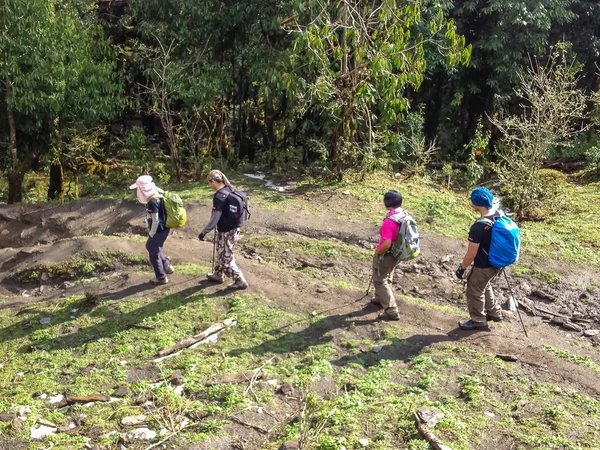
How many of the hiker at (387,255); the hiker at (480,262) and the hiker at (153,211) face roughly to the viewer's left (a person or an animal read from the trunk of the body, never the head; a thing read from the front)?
3

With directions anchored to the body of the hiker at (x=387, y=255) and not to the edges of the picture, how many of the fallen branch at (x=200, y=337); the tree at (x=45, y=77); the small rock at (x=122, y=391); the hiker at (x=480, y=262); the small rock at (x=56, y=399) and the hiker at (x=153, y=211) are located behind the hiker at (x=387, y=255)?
1

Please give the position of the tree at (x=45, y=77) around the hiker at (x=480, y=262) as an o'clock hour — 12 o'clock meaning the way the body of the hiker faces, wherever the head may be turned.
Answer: The tree is roughly at 1 o'clock from the hiker.

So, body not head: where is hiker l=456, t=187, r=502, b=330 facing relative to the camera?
to the viewer's left

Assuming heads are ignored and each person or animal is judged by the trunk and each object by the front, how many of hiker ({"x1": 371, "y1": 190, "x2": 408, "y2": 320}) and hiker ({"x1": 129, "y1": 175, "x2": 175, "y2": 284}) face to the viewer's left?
2

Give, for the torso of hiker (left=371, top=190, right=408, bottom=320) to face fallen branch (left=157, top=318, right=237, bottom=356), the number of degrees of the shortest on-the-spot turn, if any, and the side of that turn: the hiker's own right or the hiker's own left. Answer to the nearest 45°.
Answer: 0° — they already face it

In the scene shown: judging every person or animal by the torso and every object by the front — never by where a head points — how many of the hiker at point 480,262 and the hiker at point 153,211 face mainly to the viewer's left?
2

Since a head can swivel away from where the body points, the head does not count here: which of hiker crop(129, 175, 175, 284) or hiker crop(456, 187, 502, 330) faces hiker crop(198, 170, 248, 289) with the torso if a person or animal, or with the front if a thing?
hiker crop(456, 187, 502, 330)

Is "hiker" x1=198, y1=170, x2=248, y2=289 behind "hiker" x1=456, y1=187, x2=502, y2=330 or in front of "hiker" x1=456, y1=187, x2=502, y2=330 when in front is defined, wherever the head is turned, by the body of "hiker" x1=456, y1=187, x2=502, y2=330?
in front

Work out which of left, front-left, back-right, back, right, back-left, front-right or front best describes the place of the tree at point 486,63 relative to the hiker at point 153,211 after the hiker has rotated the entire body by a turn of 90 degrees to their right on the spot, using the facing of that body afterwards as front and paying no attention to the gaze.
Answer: front-right

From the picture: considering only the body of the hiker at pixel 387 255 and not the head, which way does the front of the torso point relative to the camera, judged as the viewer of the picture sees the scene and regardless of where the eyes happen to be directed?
to the viewer's left

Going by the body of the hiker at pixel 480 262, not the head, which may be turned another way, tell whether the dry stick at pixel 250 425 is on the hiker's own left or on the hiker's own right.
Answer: on the hiker's own left

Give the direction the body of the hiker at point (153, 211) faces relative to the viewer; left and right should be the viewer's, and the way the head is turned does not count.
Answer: facing to the left of the viewer

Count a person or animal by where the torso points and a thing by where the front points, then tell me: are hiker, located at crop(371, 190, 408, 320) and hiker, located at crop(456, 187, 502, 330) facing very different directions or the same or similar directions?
same or similar directions
